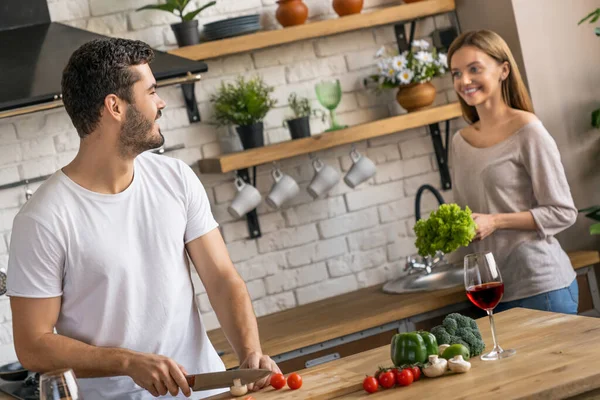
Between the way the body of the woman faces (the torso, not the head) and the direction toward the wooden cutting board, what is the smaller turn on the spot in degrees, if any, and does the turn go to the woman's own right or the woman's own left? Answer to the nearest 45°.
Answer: approximately 45° to the woman's own left

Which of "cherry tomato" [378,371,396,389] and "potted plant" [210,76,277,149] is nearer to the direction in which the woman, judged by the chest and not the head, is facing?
the cherry tomato

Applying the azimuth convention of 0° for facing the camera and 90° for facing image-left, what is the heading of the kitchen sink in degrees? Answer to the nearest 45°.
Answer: approximately 0°

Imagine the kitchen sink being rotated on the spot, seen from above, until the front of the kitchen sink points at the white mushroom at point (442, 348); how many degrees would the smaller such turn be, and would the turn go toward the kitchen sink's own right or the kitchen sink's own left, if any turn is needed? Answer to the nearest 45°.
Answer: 0° — it already faces it

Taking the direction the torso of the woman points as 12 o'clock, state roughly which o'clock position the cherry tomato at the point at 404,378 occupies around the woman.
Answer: The cherry tomato is roughly at 11 o'clock from the woman.

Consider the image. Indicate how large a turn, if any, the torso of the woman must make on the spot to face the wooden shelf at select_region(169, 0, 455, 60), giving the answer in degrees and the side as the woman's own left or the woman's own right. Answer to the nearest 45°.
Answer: approximately 90° to the woman's own right

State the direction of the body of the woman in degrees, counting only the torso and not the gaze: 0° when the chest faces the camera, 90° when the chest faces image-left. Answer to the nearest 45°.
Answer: approximately 45°

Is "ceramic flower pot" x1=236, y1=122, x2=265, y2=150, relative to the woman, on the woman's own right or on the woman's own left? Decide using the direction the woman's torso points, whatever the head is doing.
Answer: on the woman's own right

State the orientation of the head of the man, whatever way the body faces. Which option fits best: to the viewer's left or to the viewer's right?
to the viewer's right

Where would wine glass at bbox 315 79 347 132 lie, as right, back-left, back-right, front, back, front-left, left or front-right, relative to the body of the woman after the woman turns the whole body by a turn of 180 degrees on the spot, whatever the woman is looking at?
left

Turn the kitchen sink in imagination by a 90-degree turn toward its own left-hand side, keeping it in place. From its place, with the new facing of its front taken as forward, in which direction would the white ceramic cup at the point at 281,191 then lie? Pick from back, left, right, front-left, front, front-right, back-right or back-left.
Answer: back

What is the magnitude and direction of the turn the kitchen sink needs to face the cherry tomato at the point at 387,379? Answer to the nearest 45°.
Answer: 0° — it already faces it

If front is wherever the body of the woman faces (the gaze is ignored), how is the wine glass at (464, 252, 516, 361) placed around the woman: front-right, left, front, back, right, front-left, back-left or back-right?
front-left

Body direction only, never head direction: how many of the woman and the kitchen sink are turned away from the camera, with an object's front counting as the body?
0
